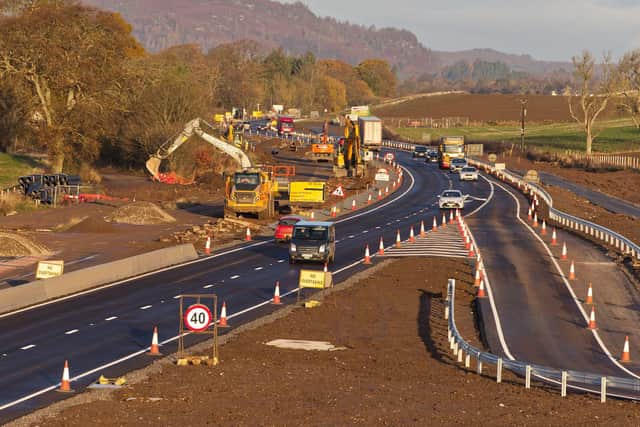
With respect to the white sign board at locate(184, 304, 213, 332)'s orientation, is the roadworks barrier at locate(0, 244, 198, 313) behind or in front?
behind

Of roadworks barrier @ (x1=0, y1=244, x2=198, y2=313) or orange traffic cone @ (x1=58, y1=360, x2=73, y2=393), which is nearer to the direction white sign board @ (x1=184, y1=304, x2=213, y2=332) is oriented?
the orange traffic cone

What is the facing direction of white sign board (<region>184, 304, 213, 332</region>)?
toward the camera

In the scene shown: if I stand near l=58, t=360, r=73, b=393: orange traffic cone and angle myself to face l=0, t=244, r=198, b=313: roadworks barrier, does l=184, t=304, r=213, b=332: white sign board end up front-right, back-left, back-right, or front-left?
front-right

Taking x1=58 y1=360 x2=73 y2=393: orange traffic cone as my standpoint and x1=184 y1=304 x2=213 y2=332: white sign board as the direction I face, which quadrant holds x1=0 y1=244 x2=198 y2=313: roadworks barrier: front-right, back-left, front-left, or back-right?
front-left

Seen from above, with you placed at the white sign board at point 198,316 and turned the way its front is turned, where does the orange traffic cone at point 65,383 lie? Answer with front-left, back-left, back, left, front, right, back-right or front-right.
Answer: front-right
